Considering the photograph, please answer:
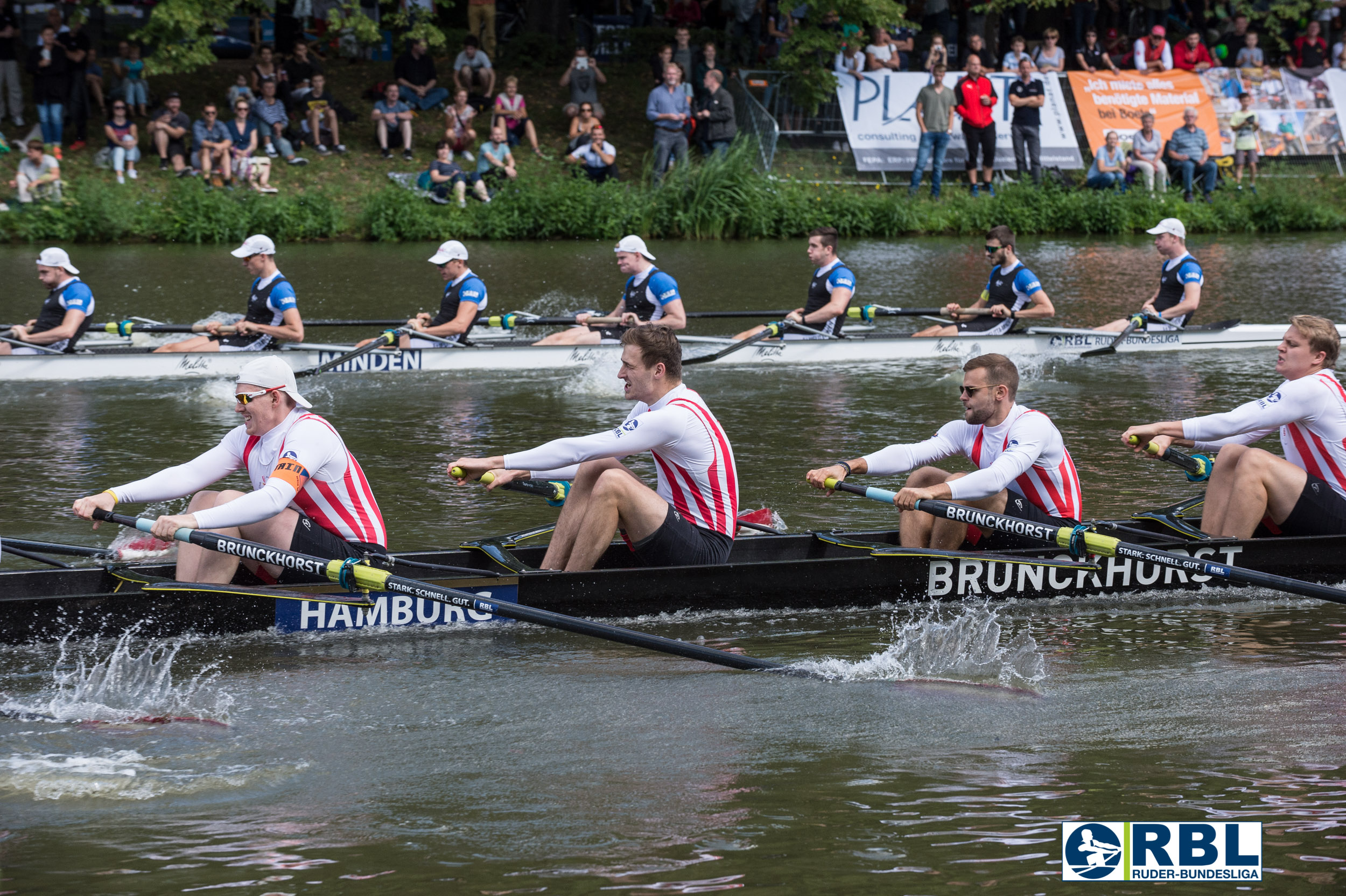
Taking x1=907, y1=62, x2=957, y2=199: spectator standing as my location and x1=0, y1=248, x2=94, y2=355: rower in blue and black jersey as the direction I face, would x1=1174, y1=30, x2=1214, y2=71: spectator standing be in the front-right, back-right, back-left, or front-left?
back-left

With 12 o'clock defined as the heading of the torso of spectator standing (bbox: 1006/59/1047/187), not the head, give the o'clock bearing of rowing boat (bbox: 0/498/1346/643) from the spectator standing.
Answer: The rowing boat is roughly at 12 o'clock from the spectator standing.

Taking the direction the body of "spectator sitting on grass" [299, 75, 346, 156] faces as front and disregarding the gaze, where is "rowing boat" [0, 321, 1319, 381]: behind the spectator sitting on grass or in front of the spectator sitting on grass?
in front

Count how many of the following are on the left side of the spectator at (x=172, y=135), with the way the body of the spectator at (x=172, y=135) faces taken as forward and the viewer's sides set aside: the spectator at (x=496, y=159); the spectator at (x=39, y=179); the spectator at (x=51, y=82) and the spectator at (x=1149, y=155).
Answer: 2

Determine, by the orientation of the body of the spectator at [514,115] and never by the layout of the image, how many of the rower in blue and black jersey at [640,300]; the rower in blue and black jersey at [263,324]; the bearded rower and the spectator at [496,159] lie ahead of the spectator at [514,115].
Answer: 4

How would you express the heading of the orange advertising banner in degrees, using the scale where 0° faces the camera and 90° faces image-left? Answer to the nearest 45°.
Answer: approximately 0°
